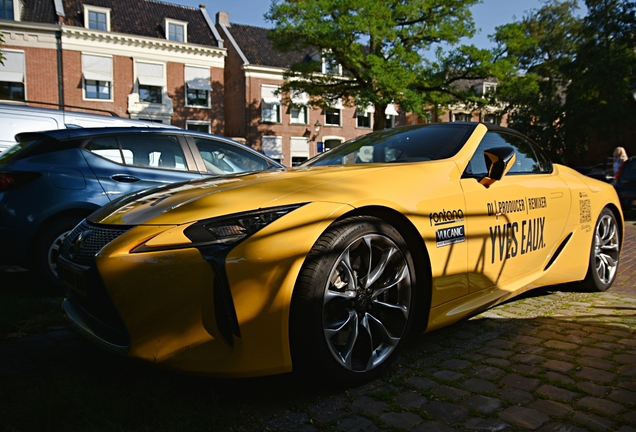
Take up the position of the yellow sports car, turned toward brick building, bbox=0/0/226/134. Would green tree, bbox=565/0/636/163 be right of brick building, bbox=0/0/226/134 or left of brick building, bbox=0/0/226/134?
right

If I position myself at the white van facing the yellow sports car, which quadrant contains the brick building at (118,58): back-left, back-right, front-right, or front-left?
back-left

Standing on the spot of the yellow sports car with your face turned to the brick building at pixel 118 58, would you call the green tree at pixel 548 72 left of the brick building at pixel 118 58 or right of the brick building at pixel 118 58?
right

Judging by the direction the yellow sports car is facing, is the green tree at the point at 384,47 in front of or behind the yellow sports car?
behind
